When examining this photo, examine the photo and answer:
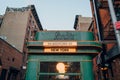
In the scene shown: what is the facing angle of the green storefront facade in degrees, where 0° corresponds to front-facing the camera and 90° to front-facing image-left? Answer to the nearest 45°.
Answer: approximately 0°

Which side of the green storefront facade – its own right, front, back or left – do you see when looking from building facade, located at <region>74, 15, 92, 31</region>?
back

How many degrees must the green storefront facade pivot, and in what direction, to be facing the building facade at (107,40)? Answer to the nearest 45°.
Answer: approximately 135° to its left
